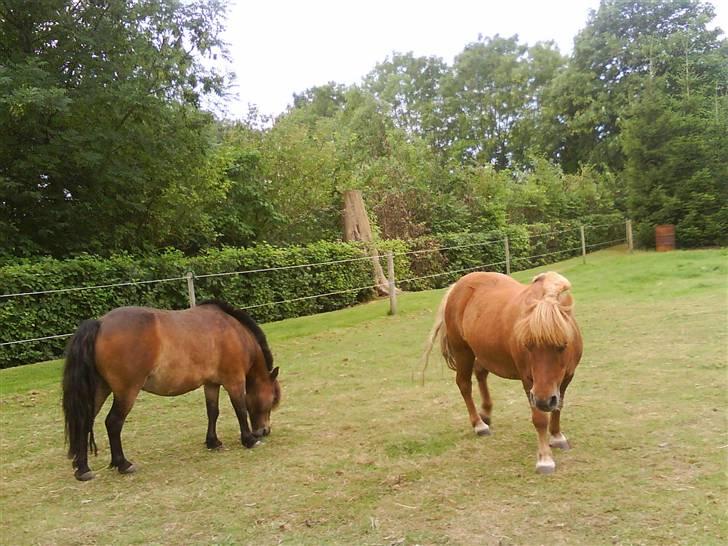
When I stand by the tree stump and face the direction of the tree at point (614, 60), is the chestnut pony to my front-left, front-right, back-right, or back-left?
back-right

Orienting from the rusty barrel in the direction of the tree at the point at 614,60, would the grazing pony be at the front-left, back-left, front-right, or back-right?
back-left

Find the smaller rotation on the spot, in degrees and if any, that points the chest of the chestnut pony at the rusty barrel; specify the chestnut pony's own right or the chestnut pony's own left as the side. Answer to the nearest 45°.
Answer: approximately 135° to the chestnut pony's own left

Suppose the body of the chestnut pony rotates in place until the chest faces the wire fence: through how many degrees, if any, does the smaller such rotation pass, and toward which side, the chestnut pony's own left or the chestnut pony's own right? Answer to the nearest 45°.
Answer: approximately 135° to the chestnut pony's own left

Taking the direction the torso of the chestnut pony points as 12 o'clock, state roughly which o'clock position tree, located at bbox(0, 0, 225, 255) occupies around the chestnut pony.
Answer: The tree is roughly at 6 o'clock from the chestnut pony.

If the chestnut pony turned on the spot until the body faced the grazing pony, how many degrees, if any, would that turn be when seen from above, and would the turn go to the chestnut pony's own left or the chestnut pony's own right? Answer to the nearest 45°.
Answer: approximately 135° to the chestnut pony's own right

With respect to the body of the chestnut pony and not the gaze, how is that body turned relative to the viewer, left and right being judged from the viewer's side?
facing the viewer and to the right of the viewer

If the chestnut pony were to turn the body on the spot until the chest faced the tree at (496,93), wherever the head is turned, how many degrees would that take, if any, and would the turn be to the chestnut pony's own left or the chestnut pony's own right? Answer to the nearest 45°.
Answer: approximately 135° to the chestnut pony's own left

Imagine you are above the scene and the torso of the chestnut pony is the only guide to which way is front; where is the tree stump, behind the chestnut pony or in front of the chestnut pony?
behind

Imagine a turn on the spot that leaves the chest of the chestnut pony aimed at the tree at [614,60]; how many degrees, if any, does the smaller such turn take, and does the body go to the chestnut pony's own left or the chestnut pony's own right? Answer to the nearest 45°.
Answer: approximately 135° to the chestnut pony's own left

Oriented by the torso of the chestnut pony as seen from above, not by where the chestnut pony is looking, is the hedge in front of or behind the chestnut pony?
behind
